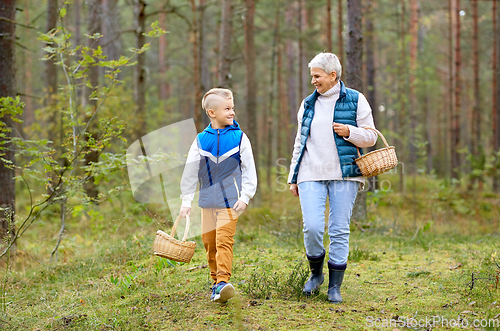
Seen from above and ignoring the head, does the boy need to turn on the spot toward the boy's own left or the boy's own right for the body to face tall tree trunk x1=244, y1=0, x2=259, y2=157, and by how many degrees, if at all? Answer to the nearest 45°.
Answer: approximately 180°

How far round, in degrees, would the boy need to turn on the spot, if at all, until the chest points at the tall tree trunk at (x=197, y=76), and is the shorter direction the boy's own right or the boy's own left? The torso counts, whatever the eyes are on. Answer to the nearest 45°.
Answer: approximately 180°

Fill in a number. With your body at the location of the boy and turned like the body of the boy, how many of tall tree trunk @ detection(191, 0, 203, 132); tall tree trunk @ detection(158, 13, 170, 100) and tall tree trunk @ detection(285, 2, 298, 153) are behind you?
3

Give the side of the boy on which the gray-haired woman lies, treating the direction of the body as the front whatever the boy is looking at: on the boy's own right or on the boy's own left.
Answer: on the boy's own left

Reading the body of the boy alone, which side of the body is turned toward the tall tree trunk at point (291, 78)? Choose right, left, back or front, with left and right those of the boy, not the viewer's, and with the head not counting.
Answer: back

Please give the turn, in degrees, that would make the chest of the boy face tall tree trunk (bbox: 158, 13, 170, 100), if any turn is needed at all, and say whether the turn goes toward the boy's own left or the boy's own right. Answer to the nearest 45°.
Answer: approximately 180°

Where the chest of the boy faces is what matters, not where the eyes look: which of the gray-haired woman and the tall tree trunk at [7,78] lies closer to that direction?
the gray-haired woman

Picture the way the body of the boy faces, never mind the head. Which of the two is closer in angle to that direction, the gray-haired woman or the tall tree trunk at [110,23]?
the gray-haired woman

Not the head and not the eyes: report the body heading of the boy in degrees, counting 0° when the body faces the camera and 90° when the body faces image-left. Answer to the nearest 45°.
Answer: approximately 0°

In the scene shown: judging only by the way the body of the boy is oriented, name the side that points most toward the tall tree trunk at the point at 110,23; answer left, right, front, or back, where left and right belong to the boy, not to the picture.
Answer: back
